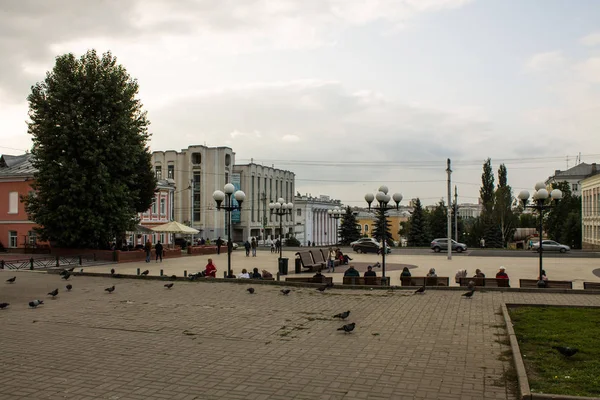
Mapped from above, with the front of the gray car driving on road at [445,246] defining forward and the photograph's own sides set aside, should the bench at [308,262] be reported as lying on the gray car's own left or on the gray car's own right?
on the gray car's own right

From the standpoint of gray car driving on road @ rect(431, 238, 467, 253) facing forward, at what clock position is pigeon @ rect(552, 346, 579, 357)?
The pigeon is roughly at 3 o'clock from the gray car driving on road.

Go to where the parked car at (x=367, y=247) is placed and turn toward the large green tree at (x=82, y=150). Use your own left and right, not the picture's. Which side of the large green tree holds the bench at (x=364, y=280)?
left

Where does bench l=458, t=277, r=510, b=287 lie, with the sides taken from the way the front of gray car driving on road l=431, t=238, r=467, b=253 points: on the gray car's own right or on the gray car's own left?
on the gray car's own right

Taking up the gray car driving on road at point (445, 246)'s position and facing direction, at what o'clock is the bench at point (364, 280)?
The bench is roughly at 3 o'clock from the gray car driving on road.

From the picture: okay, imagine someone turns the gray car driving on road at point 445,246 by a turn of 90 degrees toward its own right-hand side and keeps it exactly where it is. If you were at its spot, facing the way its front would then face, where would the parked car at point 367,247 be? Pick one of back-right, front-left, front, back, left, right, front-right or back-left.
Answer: front-right

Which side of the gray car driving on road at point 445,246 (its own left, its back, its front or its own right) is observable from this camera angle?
right

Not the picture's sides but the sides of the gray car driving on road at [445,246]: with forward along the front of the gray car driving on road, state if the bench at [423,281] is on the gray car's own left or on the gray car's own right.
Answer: on the gray car's own right

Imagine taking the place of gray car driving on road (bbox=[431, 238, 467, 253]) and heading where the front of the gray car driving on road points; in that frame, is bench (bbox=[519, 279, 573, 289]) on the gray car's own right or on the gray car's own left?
on the gray car's own right

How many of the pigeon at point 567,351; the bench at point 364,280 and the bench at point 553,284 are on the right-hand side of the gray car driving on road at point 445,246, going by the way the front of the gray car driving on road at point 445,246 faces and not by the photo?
3
